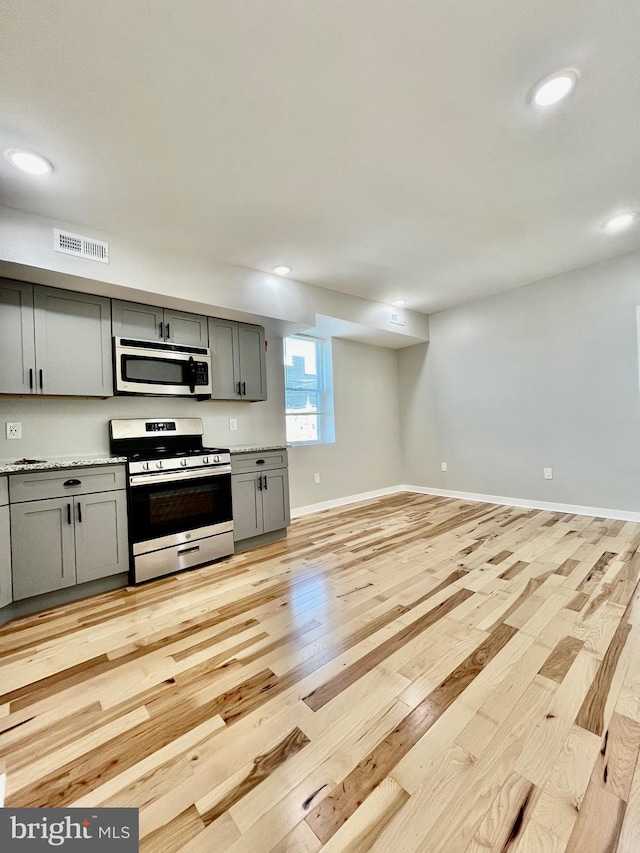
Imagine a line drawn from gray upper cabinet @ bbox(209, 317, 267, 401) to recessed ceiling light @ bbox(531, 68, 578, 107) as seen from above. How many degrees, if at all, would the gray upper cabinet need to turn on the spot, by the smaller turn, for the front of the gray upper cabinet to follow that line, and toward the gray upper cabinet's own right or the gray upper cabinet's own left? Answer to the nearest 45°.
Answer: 0° — it already faces it

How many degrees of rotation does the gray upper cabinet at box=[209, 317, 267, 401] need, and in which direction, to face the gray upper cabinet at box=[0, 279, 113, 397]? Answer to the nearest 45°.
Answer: approximately 90° to its right

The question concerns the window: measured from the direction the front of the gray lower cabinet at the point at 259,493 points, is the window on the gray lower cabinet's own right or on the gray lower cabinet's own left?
on the gray lower cabinet's own left

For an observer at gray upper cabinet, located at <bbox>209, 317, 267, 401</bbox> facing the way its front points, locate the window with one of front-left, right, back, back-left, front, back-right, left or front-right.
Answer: left

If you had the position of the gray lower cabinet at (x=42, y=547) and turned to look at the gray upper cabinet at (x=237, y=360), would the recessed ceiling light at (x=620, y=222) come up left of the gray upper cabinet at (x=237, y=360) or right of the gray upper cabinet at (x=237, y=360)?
right

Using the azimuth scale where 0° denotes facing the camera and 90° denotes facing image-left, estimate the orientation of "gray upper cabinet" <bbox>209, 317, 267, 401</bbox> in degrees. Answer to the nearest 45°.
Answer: approximately 315°

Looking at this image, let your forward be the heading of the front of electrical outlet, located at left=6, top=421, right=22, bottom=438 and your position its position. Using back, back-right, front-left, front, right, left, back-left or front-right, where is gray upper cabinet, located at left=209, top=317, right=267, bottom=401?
left

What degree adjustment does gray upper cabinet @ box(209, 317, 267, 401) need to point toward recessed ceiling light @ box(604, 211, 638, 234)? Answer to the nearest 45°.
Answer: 0° — it already faces it

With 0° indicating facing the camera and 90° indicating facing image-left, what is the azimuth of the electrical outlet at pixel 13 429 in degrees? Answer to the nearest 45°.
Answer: approximately 0°

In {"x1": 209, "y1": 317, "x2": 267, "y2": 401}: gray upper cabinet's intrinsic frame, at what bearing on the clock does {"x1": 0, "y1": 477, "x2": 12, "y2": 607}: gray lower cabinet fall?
The gray lower cabinet is roughly at 3 o'clock from the gray upper cabinet.
